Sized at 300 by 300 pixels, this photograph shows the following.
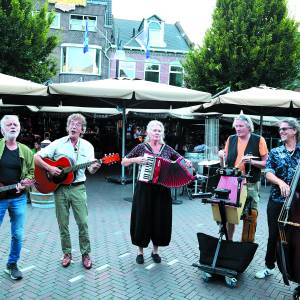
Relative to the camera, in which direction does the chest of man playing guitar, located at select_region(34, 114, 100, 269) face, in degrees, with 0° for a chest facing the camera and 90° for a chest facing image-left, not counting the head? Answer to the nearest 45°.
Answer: approximately 0°

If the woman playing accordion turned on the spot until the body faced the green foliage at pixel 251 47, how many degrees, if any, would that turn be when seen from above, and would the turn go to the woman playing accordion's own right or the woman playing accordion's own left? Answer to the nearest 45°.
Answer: approximately 180°

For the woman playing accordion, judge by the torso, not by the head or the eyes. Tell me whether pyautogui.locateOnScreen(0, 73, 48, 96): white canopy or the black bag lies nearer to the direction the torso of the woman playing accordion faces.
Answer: the black bag

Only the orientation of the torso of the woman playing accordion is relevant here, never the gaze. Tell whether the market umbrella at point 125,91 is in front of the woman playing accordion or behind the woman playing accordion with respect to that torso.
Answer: behind

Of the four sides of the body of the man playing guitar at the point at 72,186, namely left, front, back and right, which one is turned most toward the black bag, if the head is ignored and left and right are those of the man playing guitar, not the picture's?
left

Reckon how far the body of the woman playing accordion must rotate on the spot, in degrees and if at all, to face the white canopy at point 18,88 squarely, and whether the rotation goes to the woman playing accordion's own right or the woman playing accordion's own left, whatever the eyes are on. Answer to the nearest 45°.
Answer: approximately 135° to the woman playing accordion's own right

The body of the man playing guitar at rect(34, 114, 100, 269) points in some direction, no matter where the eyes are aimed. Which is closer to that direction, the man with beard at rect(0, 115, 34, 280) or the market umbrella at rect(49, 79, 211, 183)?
the man with beard

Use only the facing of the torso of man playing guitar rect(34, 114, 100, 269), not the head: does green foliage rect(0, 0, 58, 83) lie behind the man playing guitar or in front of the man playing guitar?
behind

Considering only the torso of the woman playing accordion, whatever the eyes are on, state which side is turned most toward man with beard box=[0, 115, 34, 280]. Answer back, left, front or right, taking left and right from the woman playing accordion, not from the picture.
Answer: right

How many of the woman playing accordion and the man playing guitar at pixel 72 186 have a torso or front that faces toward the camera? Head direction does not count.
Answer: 2
